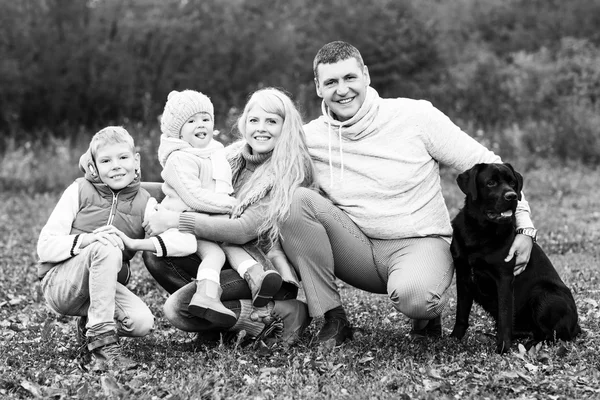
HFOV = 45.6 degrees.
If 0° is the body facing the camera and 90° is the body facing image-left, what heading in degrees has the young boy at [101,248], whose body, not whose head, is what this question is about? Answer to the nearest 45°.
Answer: approximately 315°

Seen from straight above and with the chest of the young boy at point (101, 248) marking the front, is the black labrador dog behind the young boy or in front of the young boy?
in front

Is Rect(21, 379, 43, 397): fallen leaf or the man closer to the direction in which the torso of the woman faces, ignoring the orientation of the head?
the fallen leaf

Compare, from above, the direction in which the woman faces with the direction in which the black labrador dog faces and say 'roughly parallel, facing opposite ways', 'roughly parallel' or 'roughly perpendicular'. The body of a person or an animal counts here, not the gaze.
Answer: roughly parallel

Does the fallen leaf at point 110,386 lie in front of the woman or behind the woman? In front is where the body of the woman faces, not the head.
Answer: in front

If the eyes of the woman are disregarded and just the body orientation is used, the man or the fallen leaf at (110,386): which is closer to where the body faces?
the fallen leaf

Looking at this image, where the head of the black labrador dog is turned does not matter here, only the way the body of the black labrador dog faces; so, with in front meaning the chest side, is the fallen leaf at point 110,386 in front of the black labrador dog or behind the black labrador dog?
in front

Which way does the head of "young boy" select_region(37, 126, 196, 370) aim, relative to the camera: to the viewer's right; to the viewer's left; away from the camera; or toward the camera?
toward the camera

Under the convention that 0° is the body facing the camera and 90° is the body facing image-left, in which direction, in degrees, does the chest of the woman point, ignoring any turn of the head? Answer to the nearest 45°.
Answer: approximately 45°

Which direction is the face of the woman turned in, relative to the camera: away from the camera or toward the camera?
toward the camera

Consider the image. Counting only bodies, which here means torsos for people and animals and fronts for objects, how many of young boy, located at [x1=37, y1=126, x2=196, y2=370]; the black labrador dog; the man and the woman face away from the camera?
0

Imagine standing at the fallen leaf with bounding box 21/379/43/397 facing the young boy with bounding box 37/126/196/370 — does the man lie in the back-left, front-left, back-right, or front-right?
front-right

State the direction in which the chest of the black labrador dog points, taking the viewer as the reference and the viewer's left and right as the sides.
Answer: facing the viewer and to the left of the viewer

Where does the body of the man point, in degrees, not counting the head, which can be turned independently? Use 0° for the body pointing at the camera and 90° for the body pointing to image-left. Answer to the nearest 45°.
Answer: approximately 45°

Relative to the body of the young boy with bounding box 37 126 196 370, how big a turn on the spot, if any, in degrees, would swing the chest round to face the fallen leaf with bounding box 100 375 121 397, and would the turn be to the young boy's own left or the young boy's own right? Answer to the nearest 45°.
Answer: approximately 45° to the young boy's own right

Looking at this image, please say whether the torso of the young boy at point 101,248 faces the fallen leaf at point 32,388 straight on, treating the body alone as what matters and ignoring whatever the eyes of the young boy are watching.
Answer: no

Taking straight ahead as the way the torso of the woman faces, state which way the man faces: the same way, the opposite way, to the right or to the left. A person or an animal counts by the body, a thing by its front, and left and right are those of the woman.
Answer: the same way
